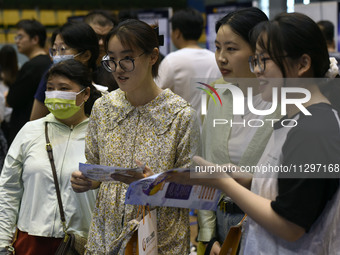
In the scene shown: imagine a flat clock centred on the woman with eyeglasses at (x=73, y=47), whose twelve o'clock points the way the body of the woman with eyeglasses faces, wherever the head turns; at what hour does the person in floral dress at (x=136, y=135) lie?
The person in floral dress is roughly at 10 o'clock from the woman with eyeglasses.

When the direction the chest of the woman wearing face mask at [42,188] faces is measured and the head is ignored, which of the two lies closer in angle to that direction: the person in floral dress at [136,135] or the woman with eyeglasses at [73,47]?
the person in floral dress

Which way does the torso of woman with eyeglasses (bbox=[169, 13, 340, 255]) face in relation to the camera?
to the viewer's left

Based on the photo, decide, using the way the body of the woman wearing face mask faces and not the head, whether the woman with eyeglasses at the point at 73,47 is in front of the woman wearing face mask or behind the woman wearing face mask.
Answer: behind

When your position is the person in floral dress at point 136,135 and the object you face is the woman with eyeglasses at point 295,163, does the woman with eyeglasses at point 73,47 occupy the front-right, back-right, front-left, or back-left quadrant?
back-left

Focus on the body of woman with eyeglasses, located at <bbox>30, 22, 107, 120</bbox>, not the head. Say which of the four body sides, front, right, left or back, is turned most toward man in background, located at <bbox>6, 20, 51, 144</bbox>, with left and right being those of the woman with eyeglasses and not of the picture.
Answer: right

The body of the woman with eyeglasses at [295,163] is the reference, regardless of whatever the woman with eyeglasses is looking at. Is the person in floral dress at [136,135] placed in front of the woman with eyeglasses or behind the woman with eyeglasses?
in front

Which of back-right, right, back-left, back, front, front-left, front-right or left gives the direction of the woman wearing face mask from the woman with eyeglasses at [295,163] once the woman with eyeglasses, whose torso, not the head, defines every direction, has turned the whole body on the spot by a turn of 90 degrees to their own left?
back-right

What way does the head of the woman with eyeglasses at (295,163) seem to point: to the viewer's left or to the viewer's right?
to the viewer's left

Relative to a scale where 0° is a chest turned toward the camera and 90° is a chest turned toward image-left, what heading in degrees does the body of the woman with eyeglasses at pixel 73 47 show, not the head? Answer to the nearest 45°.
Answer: approximately 45°
